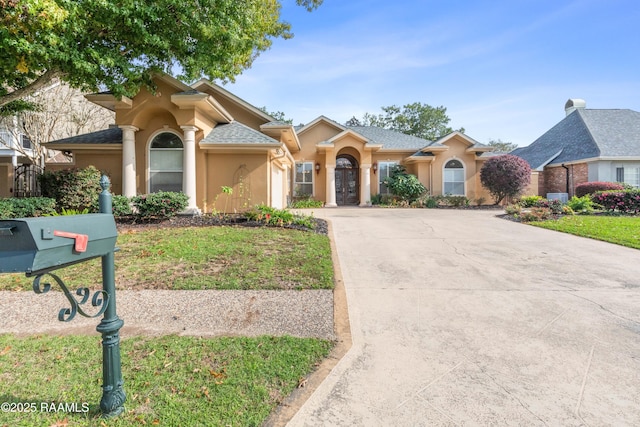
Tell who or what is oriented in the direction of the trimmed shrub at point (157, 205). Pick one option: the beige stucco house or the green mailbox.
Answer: the beige stucco house

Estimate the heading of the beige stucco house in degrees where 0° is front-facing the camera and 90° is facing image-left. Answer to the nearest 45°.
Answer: approximately 0°
